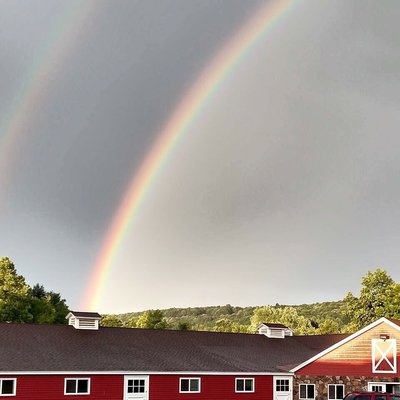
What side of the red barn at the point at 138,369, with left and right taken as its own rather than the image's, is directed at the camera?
front
